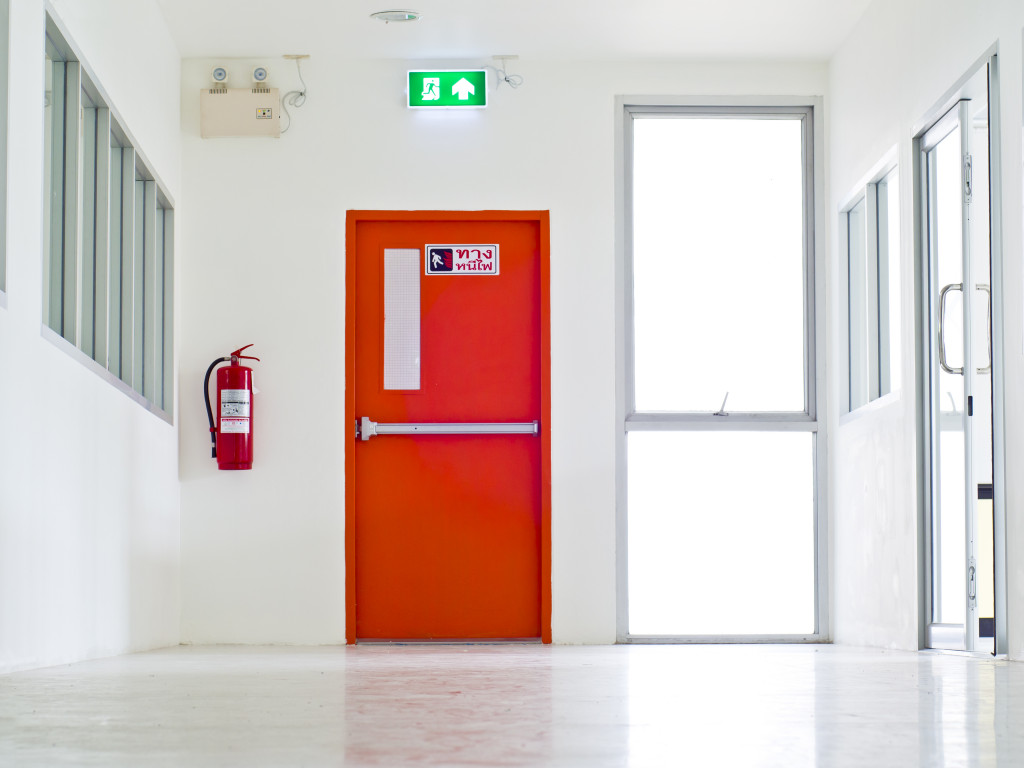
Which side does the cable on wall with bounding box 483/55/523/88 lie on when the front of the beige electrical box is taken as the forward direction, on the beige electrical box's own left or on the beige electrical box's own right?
on the beige electrical box's own left

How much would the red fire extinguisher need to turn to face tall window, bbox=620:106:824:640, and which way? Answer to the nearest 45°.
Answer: approximately 90° to its left

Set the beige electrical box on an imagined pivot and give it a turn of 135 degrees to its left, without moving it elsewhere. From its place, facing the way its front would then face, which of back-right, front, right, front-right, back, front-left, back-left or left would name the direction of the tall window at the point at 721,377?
front-right

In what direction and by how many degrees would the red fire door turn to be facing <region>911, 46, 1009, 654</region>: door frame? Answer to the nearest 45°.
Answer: approximately 45° to its left

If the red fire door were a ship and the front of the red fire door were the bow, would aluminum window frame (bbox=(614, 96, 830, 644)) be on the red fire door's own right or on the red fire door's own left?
on the red fire door's own left

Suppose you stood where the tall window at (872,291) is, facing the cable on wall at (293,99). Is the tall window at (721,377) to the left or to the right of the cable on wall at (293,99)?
right

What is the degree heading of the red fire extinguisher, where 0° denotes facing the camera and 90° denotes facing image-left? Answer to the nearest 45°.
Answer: approximately 0°
